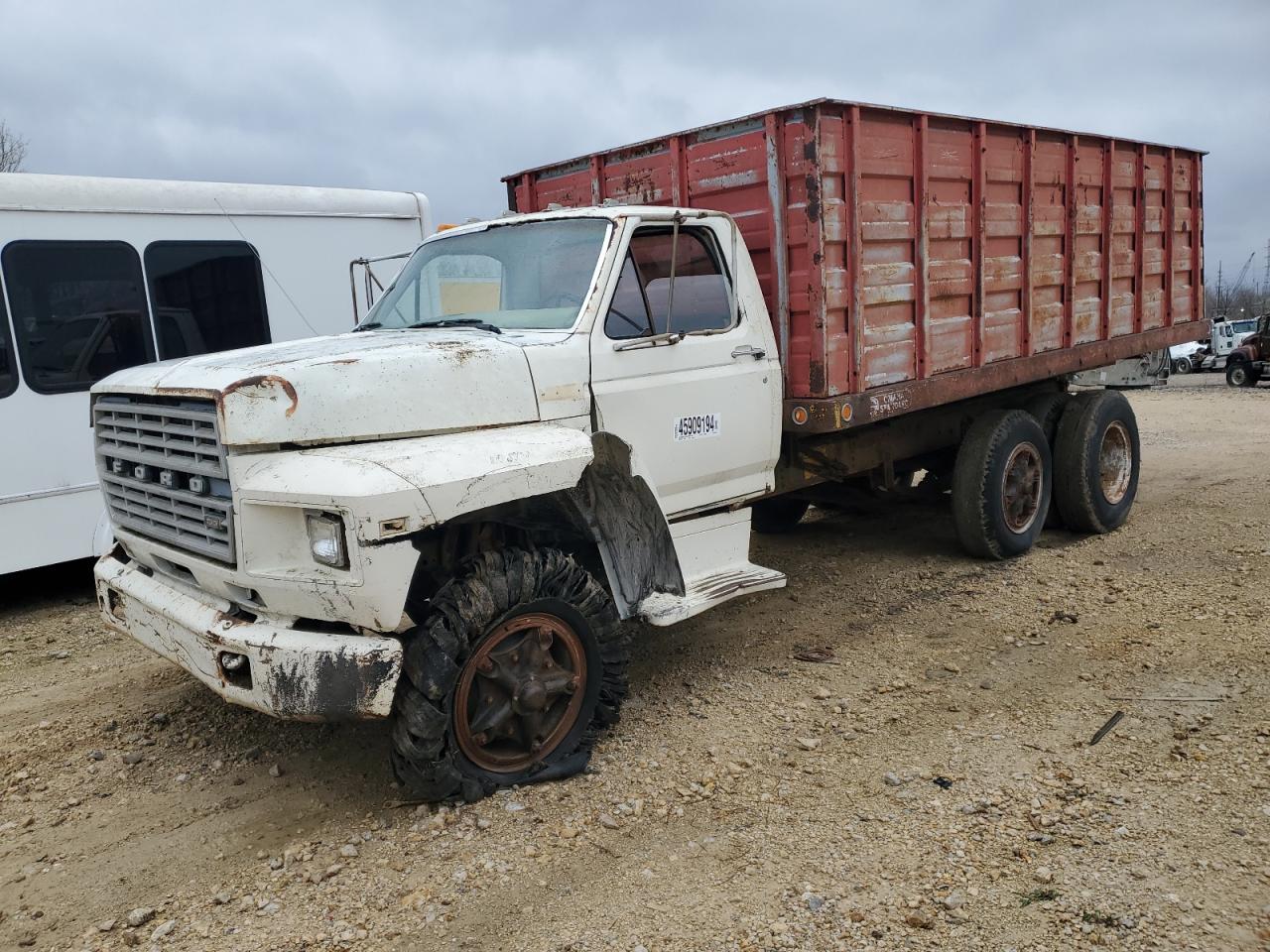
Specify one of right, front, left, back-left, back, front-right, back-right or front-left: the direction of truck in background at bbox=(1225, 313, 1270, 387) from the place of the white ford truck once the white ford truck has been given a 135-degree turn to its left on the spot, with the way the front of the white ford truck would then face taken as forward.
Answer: front-left

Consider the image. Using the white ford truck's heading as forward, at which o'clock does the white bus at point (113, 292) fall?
The white bus is roughly at 3 o'clock from the white ford truck.

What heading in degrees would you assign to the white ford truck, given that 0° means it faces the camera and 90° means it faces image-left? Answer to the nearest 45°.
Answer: approximately 45°
